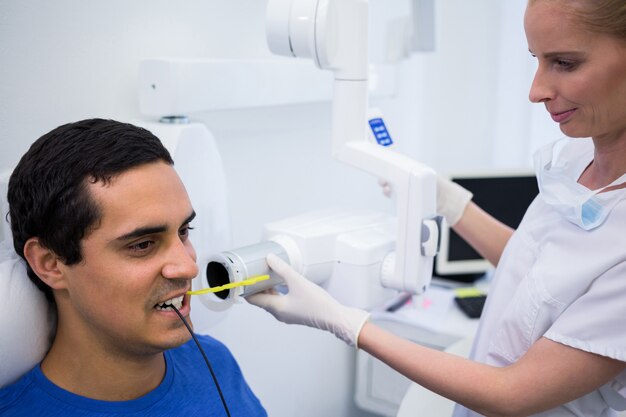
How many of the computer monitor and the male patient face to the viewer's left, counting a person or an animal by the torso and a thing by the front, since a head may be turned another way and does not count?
0

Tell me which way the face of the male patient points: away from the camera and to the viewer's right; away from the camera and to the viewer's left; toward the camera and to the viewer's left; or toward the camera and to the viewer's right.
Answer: toward the camera and to the viewer's right

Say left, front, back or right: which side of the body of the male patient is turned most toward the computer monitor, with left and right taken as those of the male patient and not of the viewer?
left

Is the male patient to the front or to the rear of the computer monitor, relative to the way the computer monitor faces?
to the front

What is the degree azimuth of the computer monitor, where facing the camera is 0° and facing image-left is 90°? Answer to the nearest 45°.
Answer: approximately 0°

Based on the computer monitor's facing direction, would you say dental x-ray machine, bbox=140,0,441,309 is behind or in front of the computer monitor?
in front

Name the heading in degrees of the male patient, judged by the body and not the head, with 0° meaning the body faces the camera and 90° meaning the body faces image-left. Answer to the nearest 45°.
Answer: approximately 315°

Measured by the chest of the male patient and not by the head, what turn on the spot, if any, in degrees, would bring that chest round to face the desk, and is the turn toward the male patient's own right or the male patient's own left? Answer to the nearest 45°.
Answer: approximately 90° to the male patient's own left
